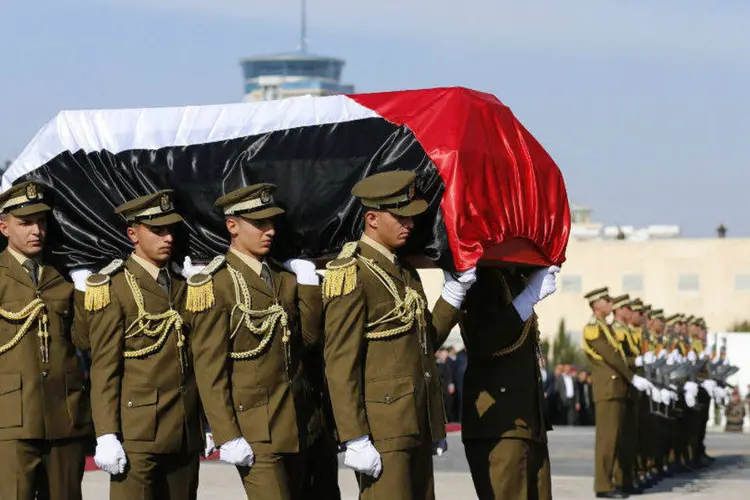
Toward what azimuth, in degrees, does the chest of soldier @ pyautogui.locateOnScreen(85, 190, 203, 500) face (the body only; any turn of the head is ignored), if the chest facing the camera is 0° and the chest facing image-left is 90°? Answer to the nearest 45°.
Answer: approximately 315°

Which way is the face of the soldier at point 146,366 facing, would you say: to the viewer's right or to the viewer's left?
to the viewer's right

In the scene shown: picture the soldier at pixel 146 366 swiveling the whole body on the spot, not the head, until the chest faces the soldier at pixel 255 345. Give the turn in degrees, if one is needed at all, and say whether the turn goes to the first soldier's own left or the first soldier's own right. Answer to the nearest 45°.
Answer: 0° — they already face them

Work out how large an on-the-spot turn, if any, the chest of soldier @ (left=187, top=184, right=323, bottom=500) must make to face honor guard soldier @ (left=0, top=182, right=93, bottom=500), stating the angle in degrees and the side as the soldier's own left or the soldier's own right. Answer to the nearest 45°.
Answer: approximately 180°

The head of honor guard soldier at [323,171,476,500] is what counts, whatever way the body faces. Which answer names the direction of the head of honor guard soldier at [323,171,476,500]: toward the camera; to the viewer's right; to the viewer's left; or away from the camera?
to the viewer's right

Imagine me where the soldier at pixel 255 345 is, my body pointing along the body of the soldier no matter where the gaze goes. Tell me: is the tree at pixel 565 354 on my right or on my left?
on my left

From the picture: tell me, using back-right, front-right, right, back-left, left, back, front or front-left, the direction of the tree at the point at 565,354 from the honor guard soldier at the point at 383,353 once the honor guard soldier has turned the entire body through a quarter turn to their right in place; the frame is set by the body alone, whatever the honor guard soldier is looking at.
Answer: back-right

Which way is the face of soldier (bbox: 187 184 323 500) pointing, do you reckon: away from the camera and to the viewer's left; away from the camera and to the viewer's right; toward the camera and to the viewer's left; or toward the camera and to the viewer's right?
toward the camera and to the viewer's right

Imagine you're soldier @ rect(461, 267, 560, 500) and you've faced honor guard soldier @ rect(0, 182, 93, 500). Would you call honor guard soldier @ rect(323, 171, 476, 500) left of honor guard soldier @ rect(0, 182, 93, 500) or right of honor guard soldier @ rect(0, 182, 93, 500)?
left

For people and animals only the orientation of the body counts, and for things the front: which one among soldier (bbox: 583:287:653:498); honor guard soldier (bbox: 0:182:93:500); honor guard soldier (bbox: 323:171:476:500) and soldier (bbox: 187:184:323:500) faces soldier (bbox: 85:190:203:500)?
honor guard soldier (bbox: 0:182:93:500)
